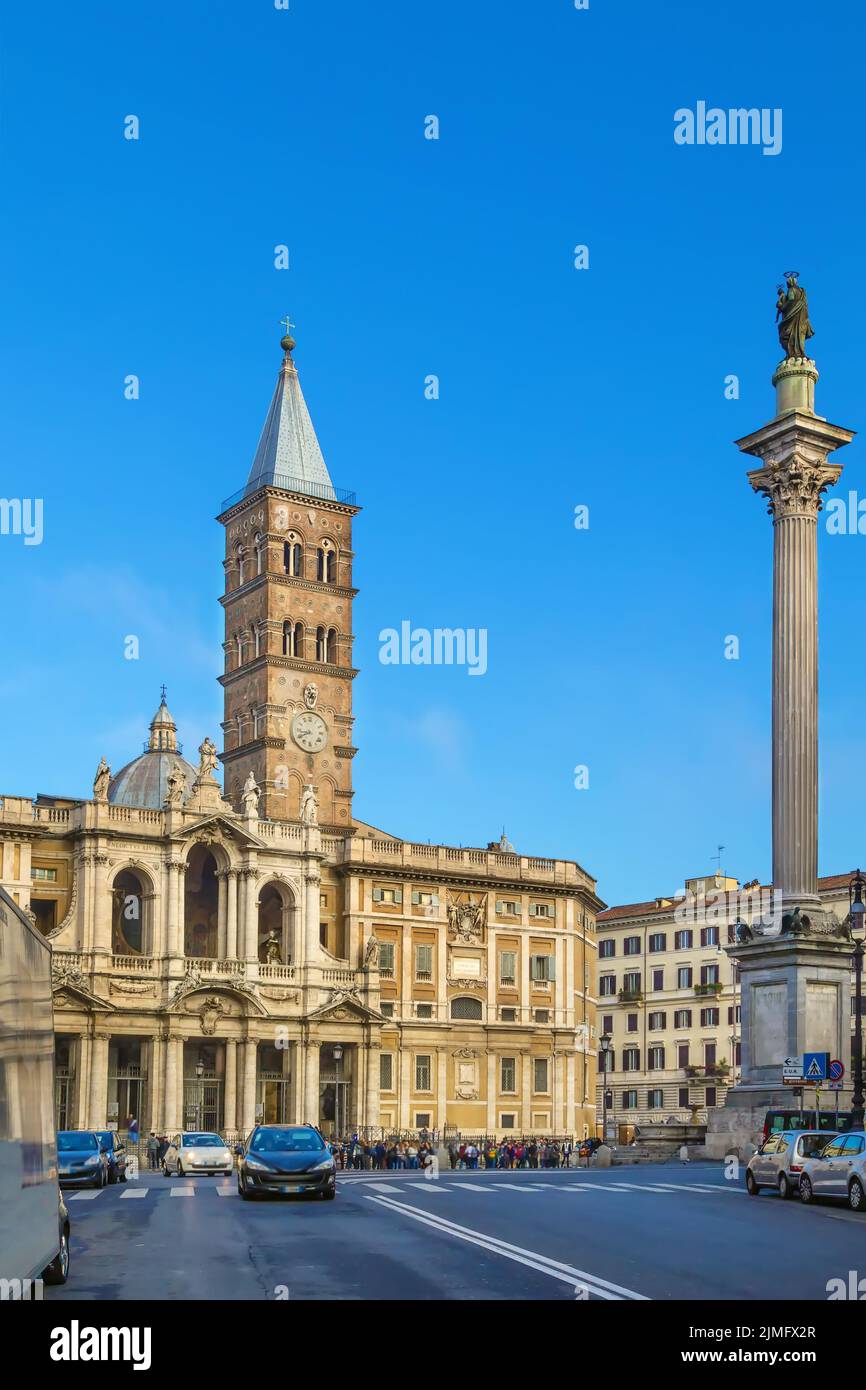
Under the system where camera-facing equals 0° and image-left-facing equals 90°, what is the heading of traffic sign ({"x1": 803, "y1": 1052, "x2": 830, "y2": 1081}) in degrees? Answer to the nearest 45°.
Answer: approximately 0°

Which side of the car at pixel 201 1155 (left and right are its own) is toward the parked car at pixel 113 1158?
right

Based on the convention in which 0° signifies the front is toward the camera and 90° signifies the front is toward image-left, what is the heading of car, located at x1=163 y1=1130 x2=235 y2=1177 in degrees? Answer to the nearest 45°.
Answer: approximately 315°

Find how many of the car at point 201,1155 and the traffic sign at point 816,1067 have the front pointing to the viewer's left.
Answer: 0

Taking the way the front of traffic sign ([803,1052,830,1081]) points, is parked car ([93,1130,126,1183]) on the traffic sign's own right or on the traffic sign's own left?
on the traffic sign's own right
